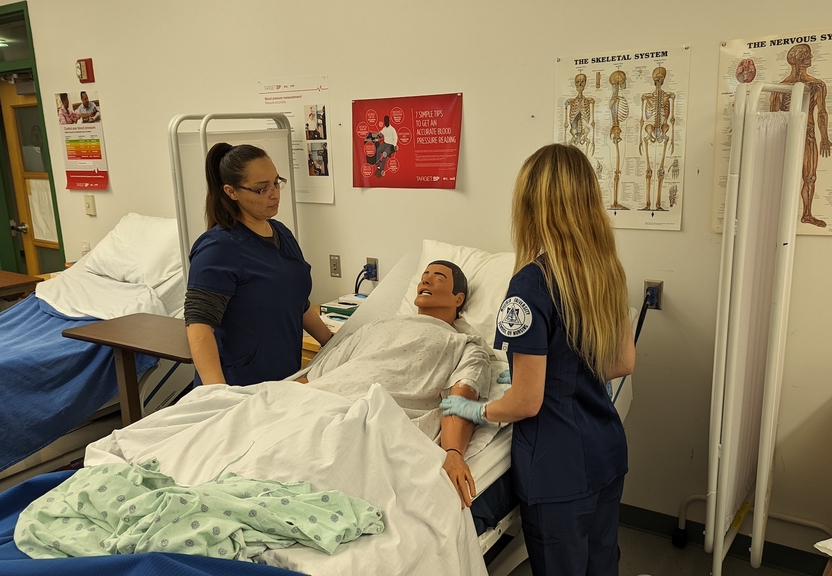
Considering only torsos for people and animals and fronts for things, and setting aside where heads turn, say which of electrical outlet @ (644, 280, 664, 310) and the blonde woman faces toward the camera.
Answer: the electrical outlet

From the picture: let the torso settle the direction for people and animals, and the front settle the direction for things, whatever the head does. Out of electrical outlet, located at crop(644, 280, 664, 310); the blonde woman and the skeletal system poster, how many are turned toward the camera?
2

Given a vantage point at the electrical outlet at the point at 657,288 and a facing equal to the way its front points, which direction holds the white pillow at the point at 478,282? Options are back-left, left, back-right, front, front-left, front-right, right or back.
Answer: right

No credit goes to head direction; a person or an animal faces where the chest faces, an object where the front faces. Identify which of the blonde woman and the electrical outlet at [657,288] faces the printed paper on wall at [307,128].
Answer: the blonde woman

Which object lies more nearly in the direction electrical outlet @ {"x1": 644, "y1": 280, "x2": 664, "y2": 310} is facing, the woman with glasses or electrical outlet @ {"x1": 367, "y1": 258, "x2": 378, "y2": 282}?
the woman with glasses

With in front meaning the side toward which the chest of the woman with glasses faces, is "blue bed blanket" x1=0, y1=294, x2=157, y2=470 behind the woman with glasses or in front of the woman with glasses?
behind

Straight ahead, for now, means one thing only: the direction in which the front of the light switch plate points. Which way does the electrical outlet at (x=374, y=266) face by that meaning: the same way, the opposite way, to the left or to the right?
the same way

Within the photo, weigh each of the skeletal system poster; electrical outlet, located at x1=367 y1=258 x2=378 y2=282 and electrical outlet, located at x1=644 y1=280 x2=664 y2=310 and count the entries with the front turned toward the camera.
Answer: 3

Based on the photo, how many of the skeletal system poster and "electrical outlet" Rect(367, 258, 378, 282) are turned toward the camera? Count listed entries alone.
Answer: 2

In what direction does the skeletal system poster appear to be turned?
toward the camera

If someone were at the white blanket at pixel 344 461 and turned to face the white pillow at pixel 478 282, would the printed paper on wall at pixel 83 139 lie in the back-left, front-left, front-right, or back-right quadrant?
front-left

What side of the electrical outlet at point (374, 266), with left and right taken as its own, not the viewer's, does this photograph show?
front

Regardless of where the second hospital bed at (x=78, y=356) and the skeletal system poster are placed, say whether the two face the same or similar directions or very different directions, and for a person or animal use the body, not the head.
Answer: same or similar directions

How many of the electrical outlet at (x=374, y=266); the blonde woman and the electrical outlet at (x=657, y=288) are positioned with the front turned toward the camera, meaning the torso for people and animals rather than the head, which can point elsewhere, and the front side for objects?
2

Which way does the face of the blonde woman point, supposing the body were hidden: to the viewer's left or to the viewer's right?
to the viewer's left

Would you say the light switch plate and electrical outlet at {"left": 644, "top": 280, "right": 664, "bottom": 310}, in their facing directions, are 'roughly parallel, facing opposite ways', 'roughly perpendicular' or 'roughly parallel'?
roughly parallel

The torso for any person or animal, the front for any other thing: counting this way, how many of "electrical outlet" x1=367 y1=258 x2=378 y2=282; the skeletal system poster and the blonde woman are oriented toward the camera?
2

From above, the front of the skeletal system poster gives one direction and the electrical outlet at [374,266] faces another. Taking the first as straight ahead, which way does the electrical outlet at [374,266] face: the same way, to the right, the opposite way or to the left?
the same way

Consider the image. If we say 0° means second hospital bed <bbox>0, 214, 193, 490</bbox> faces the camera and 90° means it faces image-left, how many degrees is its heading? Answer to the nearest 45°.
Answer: approximately 45°

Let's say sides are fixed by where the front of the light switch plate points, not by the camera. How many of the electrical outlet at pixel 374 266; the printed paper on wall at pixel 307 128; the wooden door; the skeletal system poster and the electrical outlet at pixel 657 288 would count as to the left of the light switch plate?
4
